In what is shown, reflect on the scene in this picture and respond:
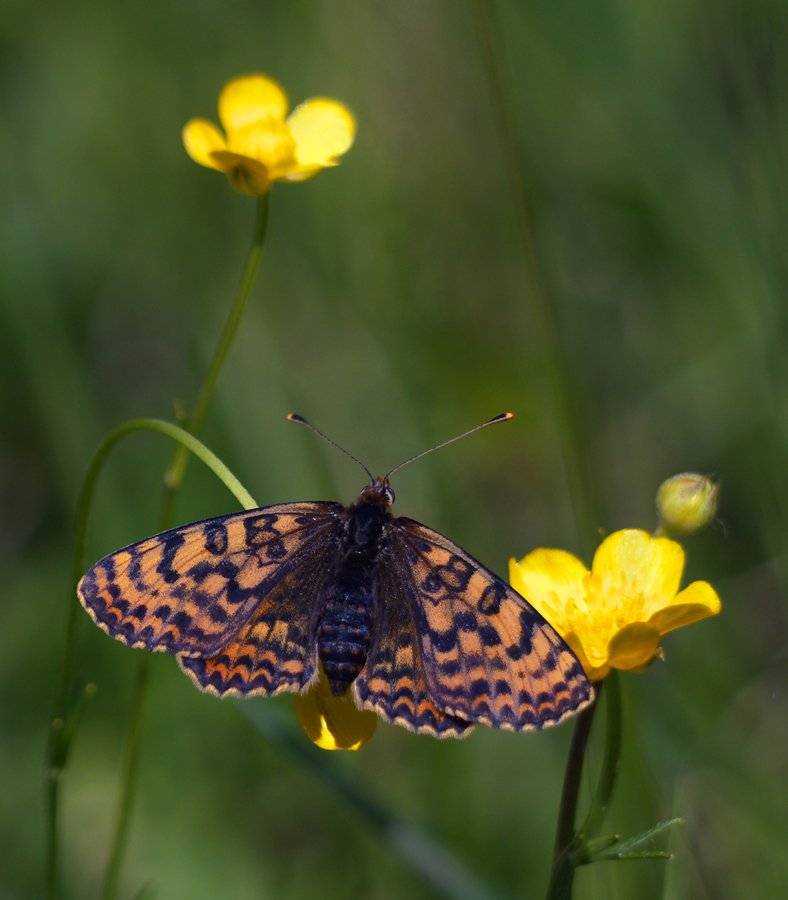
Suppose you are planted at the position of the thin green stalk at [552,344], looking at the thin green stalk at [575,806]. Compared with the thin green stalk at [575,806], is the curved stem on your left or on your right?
right

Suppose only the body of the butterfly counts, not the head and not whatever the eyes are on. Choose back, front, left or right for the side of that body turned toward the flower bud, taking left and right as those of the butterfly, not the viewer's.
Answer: right

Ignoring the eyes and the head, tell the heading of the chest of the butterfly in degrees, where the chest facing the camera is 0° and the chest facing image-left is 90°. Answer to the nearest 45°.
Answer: approximately 180°

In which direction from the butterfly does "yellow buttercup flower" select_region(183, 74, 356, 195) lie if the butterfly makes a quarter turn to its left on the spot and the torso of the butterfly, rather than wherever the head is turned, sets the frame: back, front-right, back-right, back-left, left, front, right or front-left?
right

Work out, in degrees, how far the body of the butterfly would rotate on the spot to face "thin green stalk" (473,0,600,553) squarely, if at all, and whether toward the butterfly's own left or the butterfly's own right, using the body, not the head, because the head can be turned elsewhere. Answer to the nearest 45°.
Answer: approximately 45° to the butterfly's own right
